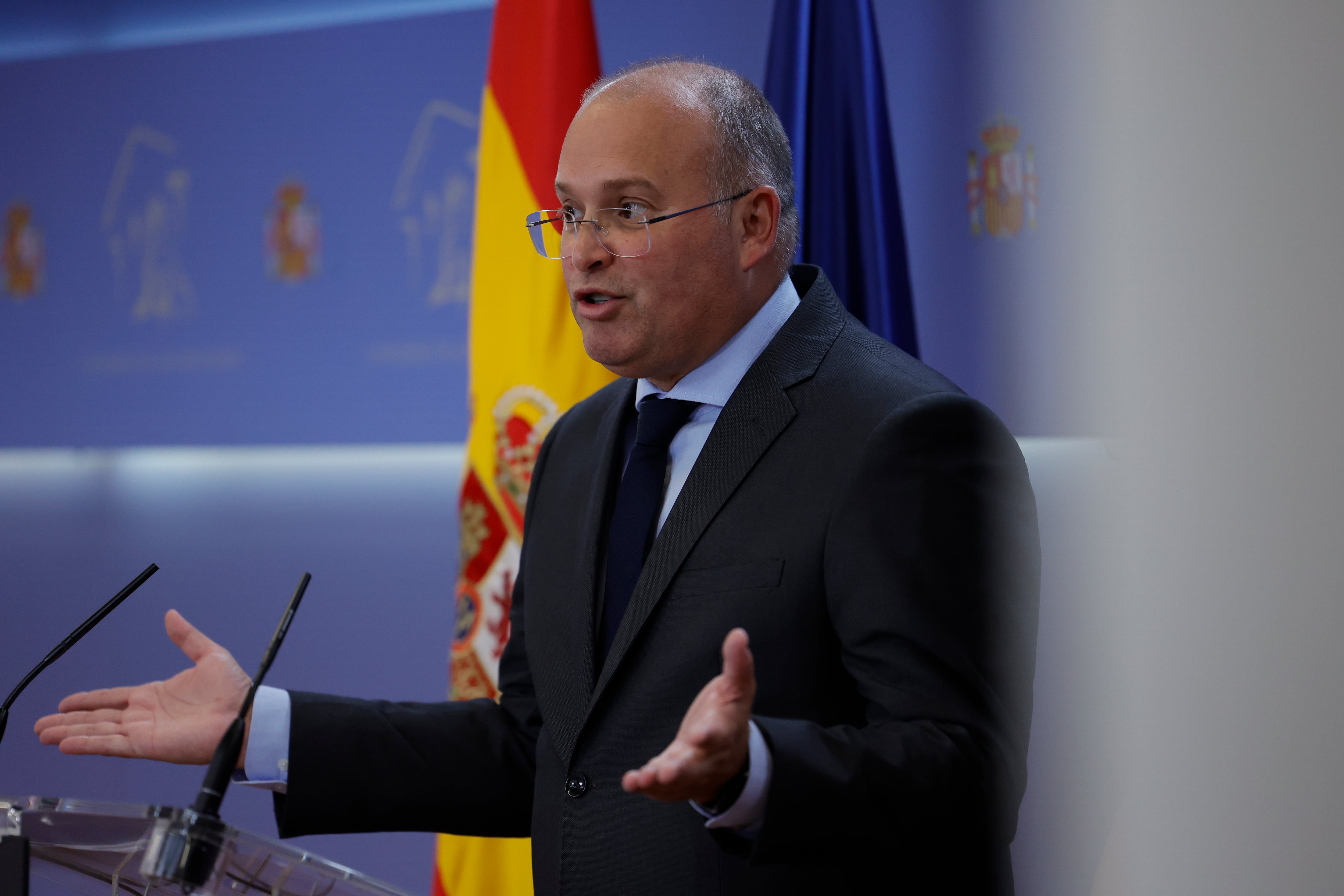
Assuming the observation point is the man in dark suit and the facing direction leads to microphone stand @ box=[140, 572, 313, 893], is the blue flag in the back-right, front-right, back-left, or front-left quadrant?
back-right

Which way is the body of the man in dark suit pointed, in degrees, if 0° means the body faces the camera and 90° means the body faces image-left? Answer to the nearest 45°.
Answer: approximately 45°

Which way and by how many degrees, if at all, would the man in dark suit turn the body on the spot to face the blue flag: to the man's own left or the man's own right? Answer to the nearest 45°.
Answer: approximately 135° to the man's own right
